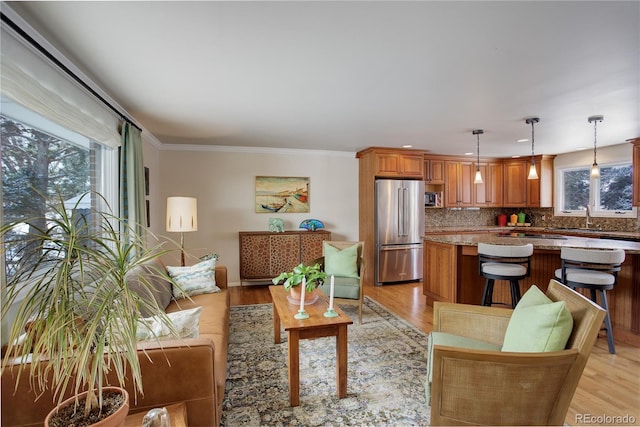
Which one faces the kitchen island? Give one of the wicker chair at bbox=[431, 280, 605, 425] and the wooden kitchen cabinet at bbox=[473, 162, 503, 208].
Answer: the wooden kitchen cabinet

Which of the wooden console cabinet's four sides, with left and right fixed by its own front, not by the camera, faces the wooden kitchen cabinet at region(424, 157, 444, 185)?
left

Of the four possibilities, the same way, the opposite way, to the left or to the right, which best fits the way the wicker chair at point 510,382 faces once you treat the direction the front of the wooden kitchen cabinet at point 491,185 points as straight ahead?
to the right

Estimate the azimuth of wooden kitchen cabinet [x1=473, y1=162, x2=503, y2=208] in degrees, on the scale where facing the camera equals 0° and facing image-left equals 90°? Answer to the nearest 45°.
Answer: approximately 0°

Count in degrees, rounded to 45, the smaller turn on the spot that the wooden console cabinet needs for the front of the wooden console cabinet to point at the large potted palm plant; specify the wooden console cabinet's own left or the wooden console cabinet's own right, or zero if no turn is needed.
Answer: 0° — it already faces it

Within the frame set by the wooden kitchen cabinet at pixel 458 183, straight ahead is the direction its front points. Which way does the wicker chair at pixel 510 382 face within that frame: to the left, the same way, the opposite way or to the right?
to the right

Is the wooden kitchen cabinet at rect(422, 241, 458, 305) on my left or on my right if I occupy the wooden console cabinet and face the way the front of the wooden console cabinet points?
on my left

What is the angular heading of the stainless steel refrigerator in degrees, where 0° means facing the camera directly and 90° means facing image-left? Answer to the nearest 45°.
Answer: approximately 0°

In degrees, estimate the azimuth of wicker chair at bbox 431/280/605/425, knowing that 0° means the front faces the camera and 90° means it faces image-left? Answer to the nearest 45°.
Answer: approximately 90°
